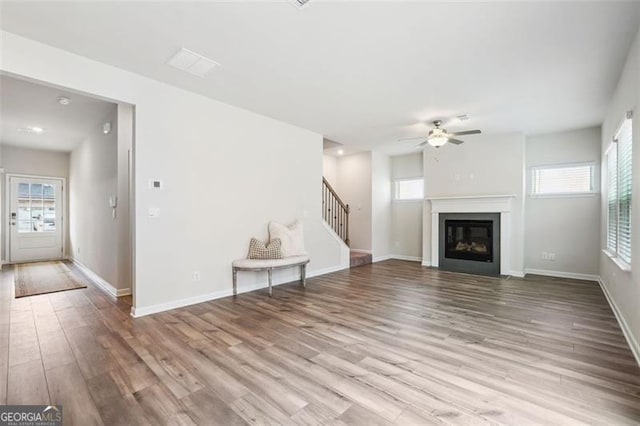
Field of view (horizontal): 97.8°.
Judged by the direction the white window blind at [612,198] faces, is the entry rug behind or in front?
in front

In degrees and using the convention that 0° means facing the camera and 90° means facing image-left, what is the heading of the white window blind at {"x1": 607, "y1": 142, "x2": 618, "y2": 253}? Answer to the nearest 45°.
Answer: approximately 90°

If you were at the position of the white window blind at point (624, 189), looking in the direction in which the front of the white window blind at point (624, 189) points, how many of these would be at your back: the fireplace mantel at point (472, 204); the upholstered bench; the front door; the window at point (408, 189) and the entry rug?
0

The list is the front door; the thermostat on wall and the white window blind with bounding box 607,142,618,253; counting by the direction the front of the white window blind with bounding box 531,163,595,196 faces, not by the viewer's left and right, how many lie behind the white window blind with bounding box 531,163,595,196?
0

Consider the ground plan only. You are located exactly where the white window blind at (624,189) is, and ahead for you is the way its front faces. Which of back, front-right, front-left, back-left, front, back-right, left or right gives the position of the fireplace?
front-right

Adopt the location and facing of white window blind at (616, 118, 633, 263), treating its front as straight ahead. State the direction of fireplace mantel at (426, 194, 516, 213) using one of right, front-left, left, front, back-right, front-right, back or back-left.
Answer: front-right

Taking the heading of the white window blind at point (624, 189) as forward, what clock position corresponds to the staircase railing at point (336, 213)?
The staircase railing is roughly at 12 o'clock from the white window blind.

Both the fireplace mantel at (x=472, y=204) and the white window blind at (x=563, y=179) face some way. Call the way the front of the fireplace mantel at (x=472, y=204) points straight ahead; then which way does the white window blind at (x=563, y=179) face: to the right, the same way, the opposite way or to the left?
the same way

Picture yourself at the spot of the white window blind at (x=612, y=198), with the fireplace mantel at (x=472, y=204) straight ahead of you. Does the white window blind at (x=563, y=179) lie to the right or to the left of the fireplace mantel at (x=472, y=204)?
right

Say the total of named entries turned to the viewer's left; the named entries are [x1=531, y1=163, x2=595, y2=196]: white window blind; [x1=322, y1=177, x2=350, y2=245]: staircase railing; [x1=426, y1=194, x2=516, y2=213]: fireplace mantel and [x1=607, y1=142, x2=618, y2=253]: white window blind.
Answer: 1

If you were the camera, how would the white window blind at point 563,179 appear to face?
facing the viewer

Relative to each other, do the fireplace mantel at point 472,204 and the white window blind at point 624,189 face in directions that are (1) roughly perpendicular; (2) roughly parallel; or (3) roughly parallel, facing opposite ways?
roughly perpendicular

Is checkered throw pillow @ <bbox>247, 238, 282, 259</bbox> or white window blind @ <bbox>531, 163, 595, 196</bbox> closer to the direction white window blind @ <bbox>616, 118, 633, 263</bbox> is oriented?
the checkered throw pillow

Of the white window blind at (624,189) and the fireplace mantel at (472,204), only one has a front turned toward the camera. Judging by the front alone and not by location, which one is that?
the fireplace mantel

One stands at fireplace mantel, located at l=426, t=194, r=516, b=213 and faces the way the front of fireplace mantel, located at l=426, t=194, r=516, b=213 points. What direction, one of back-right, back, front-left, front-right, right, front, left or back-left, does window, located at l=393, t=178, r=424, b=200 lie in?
back-right

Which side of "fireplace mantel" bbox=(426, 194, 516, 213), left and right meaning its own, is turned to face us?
front

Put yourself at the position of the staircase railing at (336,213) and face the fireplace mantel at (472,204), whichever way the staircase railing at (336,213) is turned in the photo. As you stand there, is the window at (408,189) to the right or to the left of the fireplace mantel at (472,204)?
left

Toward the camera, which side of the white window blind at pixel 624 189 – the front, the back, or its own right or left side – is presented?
left
